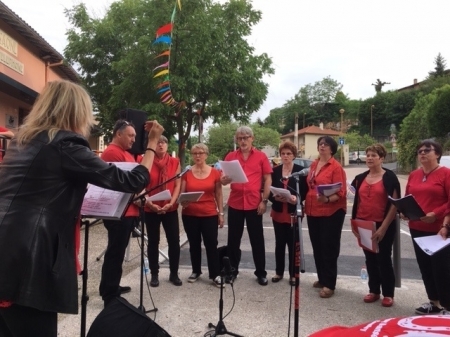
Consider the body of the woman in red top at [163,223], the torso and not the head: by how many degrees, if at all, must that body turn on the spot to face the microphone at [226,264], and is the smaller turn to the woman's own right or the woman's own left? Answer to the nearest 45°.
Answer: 0° — they already face it

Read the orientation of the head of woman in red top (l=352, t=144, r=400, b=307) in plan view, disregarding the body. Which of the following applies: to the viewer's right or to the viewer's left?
to the viewer's left

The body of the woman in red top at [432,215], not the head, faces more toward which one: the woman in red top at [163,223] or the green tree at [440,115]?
the woman in red top

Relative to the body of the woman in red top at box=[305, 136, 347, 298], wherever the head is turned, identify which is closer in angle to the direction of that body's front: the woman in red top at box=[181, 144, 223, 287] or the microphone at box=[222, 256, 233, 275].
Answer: the microphone

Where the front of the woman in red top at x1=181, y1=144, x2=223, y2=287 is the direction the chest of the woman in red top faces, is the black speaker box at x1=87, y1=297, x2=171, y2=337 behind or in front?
in front

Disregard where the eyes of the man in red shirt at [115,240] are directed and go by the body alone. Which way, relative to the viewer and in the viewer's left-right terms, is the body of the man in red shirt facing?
facing to the right of the viewer

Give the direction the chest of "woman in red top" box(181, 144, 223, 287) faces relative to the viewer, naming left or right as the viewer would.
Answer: facing the viewer

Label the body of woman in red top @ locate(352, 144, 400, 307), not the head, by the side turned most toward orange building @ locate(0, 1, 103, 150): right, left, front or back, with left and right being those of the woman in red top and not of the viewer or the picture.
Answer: right
